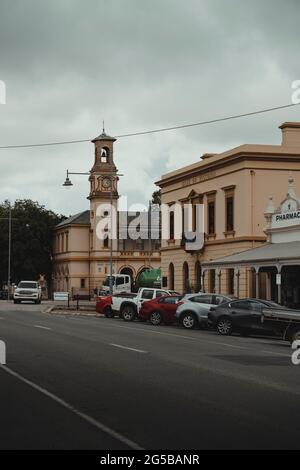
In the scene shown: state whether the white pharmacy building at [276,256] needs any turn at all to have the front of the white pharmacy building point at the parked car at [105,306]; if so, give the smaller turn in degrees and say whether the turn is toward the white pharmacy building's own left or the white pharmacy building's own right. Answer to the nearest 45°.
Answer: approximately 45° to the white pharmacy building's own right

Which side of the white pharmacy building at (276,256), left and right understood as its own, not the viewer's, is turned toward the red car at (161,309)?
front

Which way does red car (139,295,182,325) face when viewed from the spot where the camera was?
facing away from the viewer and to the right of the viewer

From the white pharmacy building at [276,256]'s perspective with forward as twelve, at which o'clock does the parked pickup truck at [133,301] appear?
The parked pickup truck is roughly at 1 o'clock from the white pharmacy building.

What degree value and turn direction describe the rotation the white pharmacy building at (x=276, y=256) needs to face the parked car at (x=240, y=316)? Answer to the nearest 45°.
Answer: approximately 45° to its left

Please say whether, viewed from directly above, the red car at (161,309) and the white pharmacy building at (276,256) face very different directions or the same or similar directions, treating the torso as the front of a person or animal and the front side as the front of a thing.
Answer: very different directions

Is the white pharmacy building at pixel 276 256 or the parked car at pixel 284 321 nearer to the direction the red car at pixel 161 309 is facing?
the white pharmacy building

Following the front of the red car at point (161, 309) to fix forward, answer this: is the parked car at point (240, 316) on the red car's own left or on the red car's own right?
on the red car's own right

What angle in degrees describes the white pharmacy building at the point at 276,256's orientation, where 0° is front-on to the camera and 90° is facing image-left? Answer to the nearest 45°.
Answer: approximately 45°

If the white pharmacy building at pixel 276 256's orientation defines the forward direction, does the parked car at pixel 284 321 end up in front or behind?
in front
